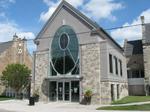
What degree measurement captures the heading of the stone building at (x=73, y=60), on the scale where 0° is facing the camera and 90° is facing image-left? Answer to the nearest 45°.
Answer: approximately 45°

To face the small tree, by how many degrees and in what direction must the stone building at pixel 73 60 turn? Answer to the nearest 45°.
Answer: approximately 90° to its right
